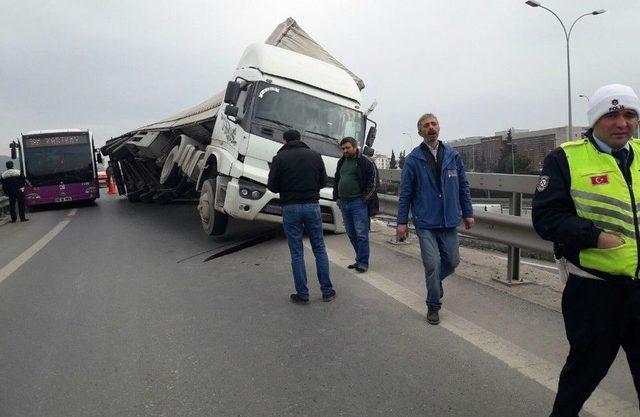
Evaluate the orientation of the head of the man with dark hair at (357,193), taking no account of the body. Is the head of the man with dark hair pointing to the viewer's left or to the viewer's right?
to the viewer's left

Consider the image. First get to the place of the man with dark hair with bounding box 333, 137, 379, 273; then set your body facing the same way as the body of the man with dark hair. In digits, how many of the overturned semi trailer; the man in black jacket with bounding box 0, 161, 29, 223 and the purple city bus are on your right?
3

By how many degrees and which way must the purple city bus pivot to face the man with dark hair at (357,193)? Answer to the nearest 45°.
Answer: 0° — it already faces them

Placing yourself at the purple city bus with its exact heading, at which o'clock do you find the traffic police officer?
The traffic police officer is roughly at 12 o'clock from the purple city bus.

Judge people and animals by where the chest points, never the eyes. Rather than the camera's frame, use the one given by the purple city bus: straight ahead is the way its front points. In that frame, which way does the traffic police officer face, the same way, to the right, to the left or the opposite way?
the same way

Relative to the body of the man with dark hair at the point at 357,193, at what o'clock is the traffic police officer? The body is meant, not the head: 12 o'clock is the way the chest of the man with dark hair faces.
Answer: The traffic police officer is roughly at 10 o'clock from the man with dark hair.

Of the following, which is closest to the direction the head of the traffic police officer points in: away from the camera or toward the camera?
toward the camera

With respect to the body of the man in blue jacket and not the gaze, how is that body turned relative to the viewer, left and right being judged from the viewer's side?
facing the viewer

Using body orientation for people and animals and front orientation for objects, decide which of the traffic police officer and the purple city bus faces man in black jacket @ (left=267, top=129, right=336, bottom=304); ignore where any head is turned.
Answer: the purple city bus

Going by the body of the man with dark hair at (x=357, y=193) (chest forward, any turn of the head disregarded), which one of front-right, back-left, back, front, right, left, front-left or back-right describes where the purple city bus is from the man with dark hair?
right

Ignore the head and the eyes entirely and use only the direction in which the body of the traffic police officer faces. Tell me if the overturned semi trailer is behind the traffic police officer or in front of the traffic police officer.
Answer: behind

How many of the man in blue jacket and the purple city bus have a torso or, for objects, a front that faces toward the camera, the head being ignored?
2

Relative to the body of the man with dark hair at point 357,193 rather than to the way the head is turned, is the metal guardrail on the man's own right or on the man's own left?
on the man's own left

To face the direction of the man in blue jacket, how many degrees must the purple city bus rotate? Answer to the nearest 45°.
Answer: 0° — it already faces them
